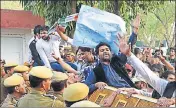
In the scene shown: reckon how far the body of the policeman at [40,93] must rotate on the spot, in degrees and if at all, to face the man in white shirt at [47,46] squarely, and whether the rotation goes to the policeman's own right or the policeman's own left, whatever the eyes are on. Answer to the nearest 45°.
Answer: approximately 45° to the policeman's own left

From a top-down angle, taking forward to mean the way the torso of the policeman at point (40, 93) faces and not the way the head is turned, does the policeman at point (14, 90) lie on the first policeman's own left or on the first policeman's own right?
on the first policeman's own left

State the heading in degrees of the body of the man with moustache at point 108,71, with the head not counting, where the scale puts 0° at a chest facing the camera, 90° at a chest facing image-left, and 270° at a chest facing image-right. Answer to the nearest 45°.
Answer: approximately 0°

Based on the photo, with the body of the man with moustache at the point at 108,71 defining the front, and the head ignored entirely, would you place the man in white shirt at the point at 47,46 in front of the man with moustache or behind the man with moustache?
behind

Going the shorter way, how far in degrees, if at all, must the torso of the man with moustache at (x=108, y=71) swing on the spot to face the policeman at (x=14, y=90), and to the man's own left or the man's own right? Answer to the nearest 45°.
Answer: approximately 90° to the man's own right

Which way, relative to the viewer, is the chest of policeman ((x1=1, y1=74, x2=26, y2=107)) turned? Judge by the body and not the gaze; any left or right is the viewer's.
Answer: facing away from the viewer and to the right of the viewer

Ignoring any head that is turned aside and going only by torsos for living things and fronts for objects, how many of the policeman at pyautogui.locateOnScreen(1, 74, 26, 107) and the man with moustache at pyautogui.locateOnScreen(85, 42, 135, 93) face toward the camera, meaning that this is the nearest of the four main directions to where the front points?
1

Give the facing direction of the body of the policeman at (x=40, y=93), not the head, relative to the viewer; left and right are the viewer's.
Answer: facing away from the viewer and to the right of the viewer

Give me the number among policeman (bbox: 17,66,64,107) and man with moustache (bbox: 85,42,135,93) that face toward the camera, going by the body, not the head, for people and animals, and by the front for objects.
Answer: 1

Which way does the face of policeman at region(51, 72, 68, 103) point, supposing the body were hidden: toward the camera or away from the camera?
away from the camera
